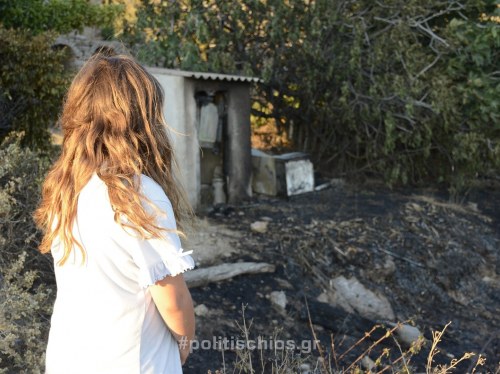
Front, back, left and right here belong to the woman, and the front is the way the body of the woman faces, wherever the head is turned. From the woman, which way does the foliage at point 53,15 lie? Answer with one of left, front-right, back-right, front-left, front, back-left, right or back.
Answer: front-left

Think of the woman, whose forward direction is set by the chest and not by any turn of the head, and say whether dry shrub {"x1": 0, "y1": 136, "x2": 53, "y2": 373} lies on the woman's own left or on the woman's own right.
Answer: on the woman's own left

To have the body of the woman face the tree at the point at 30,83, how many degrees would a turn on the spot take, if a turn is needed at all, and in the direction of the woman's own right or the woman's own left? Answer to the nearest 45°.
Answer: approximately 45° to the woman's own left

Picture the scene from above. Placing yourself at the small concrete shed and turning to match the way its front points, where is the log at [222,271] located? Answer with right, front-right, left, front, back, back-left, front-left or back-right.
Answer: front-right

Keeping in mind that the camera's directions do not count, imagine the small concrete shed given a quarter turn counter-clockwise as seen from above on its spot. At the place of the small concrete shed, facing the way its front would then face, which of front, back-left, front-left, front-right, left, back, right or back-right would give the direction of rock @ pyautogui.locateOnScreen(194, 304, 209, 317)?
back-right

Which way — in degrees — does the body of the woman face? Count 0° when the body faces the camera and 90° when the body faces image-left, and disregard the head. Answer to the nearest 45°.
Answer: approximately 225°

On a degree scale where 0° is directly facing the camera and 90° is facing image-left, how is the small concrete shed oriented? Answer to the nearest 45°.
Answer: approximately 315°

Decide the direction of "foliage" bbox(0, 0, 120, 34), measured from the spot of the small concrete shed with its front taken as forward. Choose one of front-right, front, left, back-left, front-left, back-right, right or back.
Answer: back

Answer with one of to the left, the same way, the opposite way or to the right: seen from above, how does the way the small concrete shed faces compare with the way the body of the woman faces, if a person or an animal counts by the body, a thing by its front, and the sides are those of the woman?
to the right

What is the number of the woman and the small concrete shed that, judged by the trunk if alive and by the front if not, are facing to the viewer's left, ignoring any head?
0

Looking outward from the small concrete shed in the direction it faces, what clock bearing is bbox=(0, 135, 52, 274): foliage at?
The foliage is roughly at 2 o'clock from the small concrete shed.

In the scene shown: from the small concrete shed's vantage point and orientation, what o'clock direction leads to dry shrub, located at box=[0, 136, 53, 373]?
The dry shrub is roughly at 2 o'clock from the small concrete shed.

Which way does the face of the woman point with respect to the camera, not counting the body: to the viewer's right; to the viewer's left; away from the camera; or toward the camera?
away from the camera

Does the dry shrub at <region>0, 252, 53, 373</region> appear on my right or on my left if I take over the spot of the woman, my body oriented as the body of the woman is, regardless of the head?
on my left
